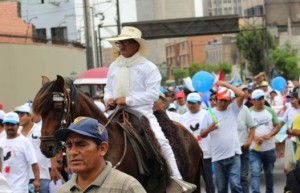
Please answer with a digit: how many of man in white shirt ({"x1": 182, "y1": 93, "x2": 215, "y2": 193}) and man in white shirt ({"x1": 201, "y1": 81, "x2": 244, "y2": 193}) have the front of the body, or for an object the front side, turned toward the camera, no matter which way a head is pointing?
2

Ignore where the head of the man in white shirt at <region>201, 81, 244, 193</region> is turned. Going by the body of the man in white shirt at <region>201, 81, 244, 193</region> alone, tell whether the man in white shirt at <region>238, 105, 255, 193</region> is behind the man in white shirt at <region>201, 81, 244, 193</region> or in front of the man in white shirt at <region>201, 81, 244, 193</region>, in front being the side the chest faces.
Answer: behind

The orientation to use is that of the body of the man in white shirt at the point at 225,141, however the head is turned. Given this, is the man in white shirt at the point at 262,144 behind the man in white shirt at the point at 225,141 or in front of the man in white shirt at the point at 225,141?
behind

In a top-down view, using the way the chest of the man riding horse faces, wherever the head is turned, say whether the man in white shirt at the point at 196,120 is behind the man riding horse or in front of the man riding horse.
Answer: behind

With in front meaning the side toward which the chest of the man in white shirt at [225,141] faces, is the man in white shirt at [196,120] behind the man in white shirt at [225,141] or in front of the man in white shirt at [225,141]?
behind

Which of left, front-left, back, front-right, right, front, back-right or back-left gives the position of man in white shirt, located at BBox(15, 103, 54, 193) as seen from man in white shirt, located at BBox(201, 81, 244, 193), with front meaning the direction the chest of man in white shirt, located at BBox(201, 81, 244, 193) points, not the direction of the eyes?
right

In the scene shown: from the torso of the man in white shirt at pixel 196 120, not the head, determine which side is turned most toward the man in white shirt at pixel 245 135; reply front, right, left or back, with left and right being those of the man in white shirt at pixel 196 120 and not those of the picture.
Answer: left

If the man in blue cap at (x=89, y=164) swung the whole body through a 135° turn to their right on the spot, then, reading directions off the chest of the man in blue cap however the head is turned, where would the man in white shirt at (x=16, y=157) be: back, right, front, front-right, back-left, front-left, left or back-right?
front
